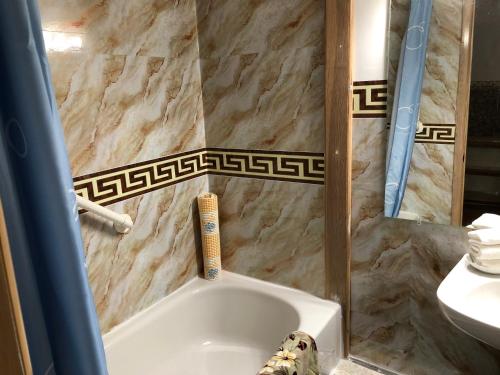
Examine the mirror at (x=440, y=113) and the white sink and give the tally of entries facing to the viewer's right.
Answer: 0

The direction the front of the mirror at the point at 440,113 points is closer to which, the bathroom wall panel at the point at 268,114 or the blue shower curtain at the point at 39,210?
the blue shower curtain

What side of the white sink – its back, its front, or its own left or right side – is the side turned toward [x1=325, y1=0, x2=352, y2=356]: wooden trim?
right

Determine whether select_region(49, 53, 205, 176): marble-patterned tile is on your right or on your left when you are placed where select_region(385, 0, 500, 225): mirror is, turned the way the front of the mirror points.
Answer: on your right

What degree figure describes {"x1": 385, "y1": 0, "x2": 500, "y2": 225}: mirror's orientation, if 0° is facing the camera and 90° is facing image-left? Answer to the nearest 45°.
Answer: approximately 0°

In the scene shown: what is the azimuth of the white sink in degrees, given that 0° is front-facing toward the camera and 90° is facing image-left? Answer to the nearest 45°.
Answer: approximately 45°
